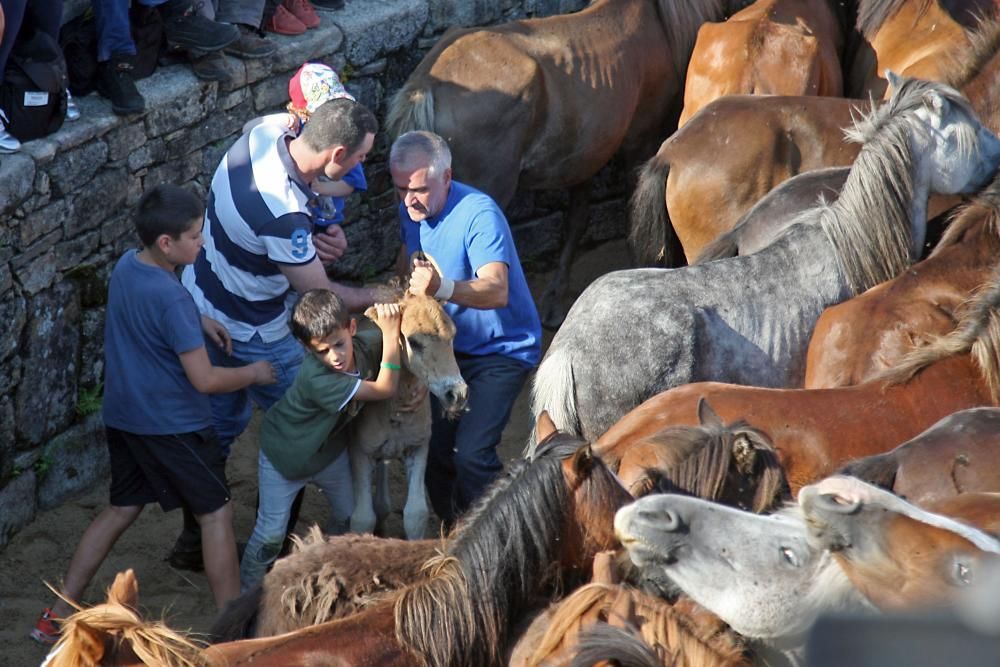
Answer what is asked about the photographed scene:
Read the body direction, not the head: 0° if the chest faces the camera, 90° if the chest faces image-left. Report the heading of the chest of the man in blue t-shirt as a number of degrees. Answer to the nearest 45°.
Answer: approximately 45°

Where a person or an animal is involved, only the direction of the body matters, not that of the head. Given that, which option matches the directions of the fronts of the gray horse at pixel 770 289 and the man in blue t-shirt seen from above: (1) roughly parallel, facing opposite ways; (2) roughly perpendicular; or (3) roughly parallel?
roughly parallel, facing opposite ways

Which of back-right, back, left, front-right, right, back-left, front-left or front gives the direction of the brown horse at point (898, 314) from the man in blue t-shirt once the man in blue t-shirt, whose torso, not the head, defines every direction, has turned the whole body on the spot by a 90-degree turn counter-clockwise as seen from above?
front-left

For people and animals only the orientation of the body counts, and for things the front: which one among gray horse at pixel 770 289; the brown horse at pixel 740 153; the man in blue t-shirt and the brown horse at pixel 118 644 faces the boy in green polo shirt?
the man in blue t-shirt

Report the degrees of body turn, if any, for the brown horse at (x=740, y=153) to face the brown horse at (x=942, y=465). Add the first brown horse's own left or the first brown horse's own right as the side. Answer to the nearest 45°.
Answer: approximately 90° to the first brown horse's own right

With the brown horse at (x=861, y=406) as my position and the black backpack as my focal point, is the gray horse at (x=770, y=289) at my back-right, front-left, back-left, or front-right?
front-right

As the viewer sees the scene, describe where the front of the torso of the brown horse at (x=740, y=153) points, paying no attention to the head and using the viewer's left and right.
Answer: facing to the right of the viewer

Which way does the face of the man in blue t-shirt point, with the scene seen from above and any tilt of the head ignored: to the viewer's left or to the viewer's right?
to the viewer's left

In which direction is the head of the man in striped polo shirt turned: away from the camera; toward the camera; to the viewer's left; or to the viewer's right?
to the viewer's right

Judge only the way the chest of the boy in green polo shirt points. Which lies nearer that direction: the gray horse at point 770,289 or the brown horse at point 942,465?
the brown horse

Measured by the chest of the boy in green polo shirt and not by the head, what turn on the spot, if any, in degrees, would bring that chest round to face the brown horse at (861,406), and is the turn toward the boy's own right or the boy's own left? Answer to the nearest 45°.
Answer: approximately 45° to the boy's own left

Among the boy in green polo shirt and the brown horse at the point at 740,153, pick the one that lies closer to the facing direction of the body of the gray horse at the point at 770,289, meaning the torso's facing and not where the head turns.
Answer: the brown horse
